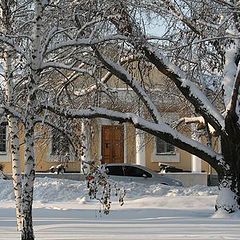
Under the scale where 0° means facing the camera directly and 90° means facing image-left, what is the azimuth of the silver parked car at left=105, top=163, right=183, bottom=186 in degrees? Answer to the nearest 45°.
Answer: approximately 270°
